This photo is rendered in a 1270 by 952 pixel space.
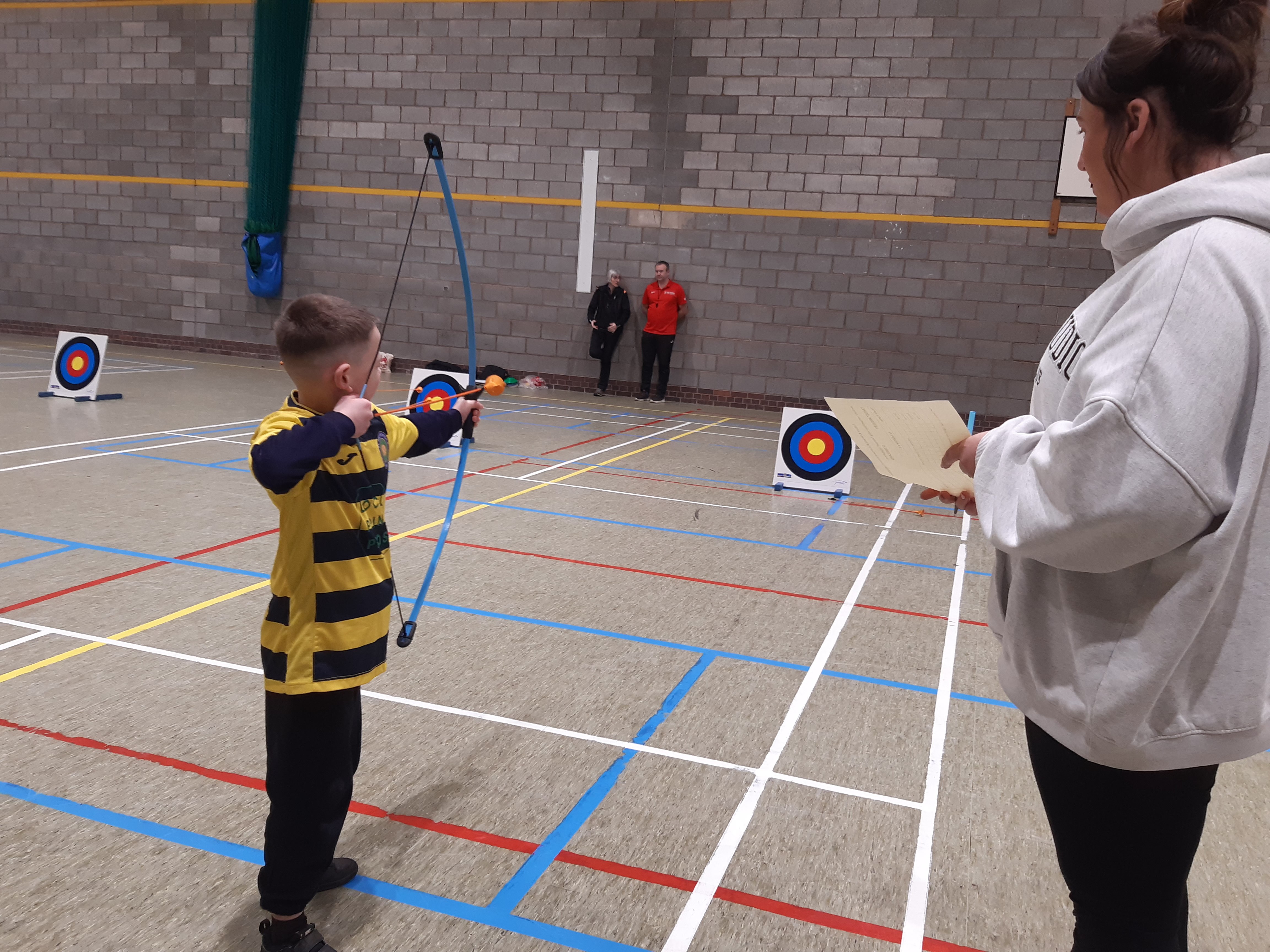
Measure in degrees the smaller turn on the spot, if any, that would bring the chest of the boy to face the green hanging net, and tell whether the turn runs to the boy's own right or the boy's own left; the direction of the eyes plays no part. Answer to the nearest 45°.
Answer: approximately 90° to the boy's own left

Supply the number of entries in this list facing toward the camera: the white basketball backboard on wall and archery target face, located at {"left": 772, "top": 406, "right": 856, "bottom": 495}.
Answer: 2

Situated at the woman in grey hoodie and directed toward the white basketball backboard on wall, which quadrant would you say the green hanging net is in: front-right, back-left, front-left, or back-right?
front-left

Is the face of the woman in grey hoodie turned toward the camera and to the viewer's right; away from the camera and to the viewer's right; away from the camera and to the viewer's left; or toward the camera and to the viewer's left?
away from the camera and to the viewer's left

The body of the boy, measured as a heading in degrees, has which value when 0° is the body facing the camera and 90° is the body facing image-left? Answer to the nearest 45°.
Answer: approximately 270°

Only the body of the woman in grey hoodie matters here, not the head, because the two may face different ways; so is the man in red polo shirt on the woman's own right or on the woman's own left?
on the woman's own right

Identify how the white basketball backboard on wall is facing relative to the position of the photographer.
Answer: facing the viewer

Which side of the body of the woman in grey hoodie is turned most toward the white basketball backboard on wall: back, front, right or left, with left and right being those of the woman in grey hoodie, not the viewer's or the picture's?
right

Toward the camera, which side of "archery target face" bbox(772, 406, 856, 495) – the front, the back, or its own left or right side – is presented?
front

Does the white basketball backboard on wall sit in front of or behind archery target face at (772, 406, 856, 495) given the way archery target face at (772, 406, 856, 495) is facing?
behind

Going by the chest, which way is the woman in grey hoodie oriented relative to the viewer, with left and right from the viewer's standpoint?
facing to the left of the viewer

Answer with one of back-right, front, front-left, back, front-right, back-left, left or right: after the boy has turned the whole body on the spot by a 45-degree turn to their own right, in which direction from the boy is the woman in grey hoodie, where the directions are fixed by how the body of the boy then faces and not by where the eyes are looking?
front

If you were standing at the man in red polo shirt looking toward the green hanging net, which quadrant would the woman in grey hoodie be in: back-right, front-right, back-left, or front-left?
back-left

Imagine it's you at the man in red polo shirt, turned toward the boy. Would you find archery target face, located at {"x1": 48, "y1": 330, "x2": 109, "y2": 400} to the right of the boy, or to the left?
right

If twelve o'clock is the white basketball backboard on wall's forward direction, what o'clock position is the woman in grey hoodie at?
The woman in grey hoodie is roughly at 12 o'clock from the white basketball backboard on wall.
